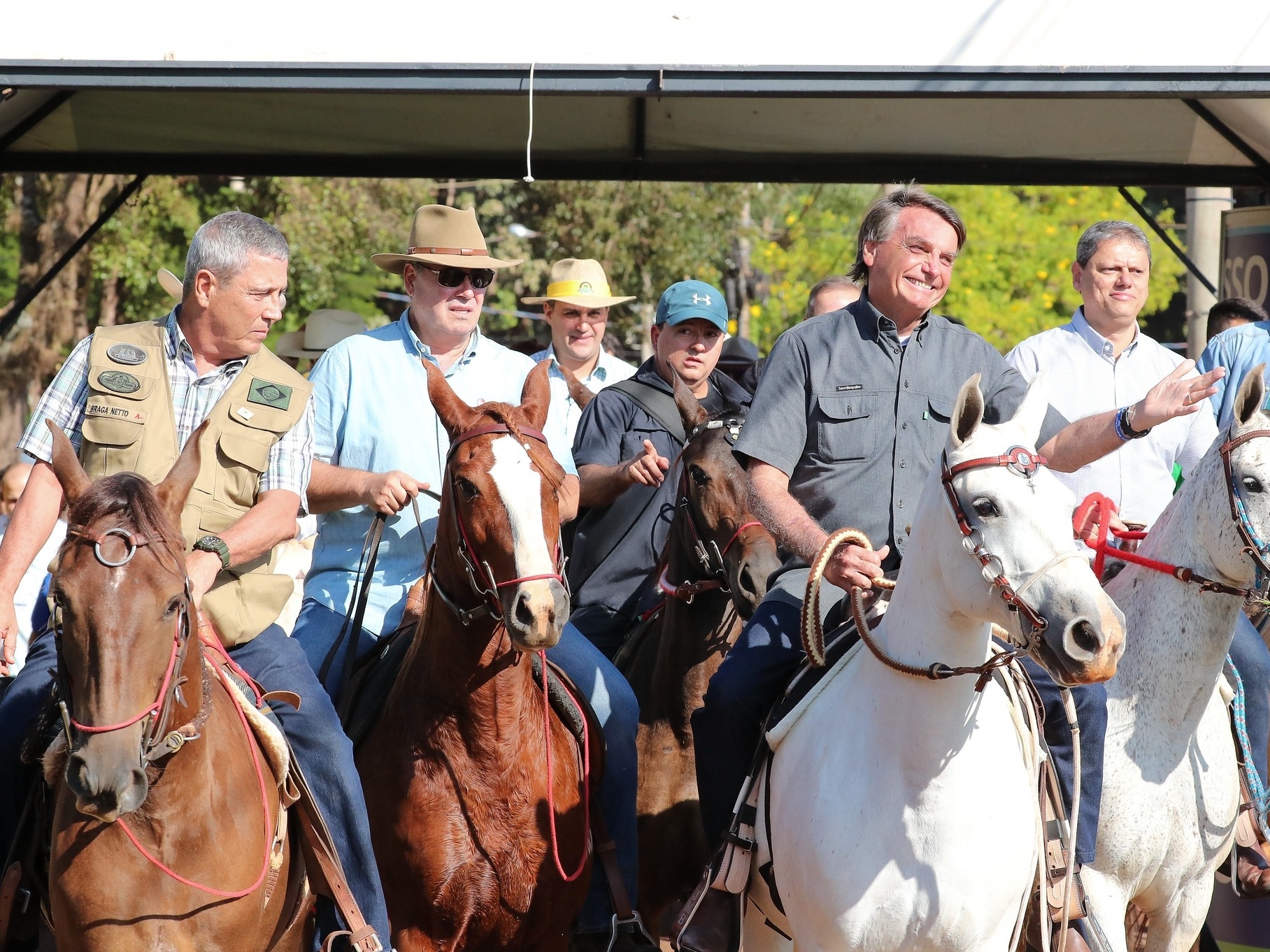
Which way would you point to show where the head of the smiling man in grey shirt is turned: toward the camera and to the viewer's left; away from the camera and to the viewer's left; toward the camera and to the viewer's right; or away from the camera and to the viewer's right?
toward the camera and to the viewer's right

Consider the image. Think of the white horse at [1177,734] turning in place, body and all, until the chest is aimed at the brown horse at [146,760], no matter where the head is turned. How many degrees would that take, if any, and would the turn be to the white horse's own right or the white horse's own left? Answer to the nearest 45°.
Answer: approximately 90° to the white horse's own right

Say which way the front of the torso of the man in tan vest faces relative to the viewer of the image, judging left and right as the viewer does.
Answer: facing the viewer

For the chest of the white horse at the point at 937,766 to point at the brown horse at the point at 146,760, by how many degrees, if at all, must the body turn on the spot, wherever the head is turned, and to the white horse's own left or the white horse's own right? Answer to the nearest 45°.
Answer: approximately 135° to the white horse's own right

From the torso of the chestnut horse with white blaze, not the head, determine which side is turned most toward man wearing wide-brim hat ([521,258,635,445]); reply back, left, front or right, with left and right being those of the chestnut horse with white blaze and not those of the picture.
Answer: back

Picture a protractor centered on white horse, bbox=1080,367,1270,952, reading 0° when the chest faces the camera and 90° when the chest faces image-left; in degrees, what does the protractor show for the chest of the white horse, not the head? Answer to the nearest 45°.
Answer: approximately 315°

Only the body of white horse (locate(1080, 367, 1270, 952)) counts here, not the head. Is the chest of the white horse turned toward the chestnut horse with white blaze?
no

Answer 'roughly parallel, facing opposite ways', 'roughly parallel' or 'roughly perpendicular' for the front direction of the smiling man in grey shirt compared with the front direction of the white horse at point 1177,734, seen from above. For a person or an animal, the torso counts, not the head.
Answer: roughly parallel

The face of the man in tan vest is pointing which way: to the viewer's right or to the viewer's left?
to the viewer's right

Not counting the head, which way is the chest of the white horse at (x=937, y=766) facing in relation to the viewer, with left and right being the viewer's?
facing the viewer and to the right of the viewer

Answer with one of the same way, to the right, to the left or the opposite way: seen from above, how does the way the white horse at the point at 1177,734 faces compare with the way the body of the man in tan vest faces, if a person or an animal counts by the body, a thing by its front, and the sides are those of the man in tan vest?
the same way

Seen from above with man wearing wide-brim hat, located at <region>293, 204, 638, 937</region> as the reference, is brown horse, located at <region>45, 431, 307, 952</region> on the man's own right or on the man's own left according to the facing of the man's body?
on the man's own right

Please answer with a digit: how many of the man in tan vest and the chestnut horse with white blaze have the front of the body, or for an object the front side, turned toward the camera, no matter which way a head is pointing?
2

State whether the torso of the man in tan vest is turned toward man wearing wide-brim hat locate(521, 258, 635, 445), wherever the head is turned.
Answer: no

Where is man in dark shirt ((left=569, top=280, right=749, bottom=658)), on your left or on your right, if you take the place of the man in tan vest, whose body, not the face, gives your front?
on your left

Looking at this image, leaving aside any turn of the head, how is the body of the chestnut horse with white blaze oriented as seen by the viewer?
toward the camera

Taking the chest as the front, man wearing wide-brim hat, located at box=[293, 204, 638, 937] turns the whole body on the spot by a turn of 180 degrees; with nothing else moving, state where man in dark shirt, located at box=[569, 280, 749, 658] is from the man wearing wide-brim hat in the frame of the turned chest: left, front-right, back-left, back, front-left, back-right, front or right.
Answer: right
